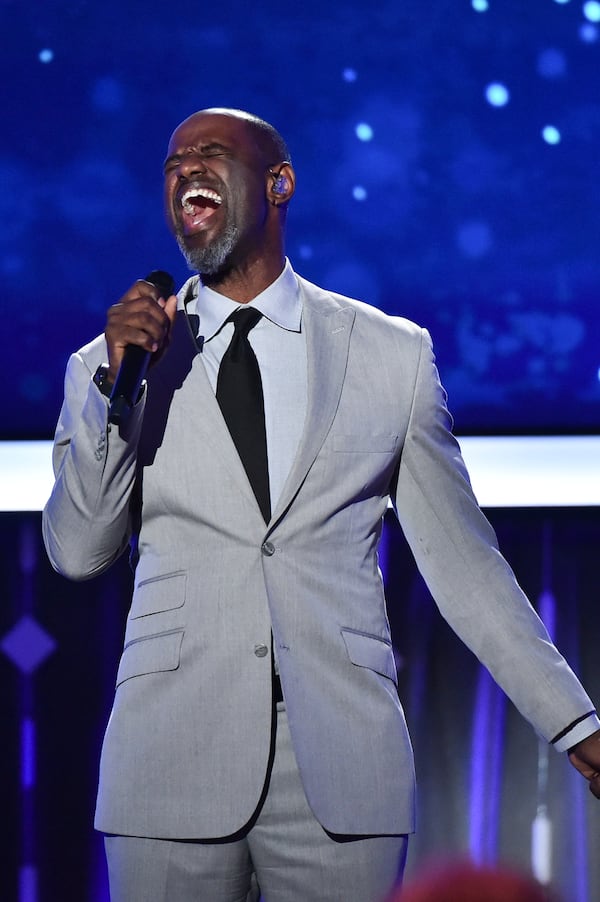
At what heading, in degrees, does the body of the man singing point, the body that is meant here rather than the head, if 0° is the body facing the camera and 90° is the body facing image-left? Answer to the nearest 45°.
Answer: approximately 0°

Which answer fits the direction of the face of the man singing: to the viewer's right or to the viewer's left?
to the viewer's left
